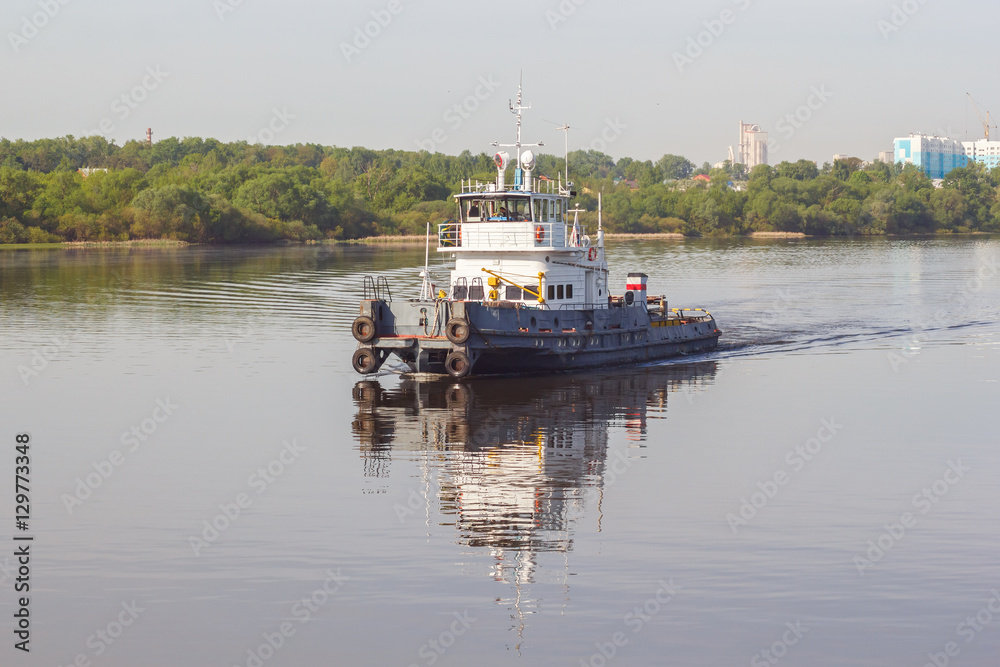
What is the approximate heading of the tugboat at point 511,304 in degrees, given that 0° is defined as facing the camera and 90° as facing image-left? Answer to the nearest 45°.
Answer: approximately 45°
